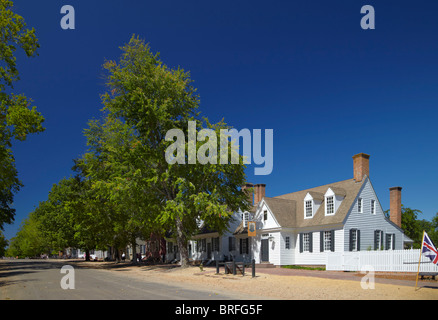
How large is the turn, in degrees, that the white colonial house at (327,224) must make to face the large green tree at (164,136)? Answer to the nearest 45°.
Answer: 0° — it already faces it

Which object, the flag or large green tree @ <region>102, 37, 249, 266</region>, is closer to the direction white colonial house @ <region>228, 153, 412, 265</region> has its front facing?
the large green tree

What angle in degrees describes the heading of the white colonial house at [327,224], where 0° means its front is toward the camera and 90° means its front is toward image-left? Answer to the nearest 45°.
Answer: approximately 45°

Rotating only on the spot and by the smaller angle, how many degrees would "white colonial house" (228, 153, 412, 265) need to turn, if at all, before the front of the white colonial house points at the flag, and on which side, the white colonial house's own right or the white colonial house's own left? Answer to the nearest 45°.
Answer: approximately 45° to the white colonial house's own left
